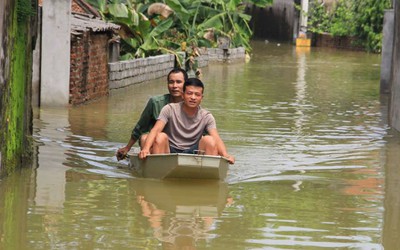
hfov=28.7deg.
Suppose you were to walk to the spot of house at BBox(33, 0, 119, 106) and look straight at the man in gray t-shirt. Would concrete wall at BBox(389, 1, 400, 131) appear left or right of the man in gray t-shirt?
left

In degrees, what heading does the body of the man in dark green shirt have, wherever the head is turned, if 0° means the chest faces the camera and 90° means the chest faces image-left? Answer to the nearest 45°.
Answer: approximately 0°

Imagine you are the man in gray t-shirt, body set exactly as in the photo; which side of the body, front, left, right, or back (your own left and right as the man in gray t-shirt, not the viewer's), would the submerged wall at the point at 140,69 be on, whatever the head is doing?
back

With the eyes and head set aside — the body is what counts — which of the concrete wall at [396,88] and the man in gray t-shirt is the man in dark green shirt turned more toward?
the man in gray t-shirt

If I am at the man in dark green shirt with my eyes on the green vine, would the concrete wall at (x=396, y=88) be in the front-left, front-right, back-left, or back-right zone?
back-right

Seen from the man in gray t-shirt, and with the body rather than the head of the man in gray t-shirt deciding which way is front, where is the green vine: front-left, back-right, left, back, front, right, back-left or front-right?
right

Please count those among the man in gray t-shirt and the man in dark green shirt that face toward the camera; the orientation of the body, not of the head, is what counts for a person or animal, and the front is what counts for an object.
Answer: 2

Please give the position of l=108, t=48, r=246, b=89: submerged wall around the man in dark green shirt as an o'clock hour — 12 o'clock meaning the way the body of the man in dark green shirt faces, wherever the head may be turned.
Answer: The submerged wall is roughly at 6 o'clock from the man in dark green shirt.

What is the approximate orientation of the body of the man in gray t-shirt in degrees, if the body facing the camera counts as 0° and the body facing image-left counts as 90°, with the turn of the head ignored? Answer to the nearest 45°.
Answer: approximately 0°

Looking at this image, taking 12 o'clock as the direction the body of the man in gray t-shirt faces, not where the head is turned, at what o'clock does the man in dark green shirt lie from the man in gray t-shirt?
The man in dark green shirt is roughly at 5 o'clock from the man in gray t-shirt.
